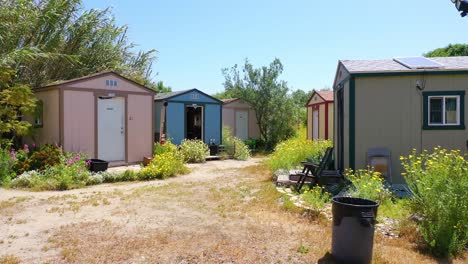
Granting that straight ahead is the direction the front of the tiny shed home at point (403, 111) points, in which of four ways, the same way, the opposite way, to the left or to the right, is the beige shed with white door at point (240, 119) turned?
to the left

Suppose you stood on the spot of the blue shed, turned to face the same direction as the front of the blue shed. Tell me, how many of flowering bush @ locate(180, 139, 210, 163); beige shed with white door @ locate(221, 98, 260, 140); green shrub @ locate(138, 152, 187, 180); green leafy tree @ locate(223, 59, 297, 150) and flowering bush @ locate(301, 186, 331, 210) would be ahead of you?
3

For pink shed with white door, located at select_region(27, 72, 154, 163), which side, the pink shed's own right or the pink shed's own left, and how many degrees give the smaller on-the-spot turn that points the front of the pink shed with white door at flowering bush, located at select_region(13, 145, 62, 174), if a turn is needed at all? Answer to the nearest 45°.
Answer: approximately 45° to the pink shed's own right

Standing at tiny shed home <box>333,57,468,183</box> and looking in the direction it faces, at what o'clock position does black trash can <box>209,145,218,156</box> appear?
The black trash can is roughly at 1 o'clock from the tiny shed home.

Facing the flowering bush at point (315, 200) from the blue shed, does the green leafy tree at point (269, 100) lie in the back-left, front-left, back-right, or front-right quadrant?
back-left

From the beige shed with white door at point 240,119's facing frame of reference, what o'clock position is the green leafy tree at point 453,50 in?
The green leafy tree is roughly at 8 o'clock from the beige shed with white door.

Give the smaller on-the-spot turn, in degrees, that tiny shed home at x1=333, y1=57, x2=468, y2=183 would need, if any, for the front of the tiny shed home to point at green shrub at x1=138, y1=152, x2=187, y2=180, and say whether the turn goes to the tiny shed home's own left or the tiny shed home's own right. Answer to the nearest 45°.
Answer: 0° — it already faces it

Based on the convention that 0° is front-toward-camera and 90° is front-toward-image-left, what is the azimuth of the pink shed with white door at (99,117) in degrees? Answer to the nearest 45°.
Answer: approximately 0°

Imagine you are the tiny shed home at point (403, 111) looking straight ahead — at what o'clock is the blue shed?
The blue shed is roughly at 1 o'clock from the tiny shed home.

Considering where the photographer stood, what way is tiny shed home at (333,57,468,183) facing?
facing to the left of the viewer

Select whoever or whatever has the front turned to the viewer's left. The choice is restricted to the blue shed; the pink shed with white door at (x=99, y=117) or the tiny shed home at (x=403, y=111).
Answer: the tiny shed home

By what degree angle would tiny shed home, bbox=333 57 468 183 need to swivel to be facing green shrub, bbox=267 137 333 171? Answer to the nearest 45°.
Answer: approximately 45° to its right

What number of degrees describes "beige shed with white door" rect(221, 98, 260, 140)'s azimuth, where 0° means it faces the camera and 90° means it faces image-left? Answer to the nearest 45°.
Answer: approximately 0°
